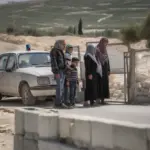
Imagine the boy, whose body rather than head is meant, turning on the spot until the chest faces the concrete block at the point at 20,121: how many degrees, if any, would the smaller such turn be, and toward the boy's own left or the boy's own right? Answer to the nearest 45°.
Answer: approximately 45° to the boy's own right

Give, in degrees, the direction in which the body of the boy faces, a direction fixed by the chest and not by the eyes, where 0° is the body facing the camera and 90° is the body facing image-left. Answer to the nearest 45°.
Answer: approximately 315°

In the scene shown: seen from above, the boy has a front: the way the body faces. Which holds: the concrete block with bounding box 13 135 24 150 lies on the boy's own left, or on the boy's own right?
on the boy's own right

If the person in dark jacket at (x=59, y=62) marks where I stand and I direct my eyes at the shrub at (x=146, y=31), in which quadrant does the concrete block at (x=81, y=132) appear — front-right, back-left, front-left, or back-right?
back-right

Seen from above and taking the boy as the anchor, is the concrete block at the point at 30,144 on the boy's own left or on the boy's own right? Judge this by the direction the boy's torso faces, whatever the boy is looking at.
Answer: on the boy's own right

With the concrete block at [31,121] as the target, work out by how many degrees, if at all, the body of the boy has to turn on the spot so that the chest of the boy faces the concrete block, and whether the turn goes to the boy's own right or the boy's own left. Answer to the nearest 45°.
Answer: approximately 45° to the boy's own right
